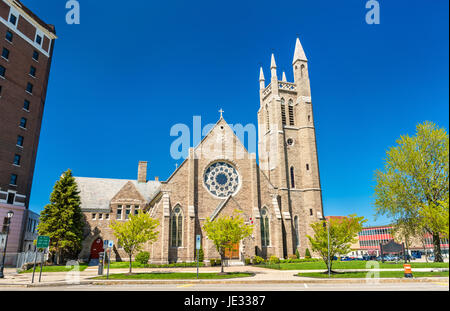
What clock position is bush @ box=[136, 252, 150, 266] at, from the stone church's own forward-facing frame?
The bush is roughly at 2 o'clock from the stone church.

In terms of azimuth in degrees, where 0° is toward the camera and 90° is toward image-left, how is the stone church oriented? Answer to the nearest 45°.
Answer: approximately 0°

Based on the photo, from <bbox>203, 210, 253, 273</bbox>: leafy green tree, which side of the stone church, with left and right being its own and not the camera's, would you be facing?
front

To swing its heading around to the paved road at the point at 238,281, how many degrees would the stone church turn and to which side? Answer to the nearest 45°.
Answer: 0° — it already faces it

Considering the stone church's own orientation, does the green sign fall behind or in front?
in front

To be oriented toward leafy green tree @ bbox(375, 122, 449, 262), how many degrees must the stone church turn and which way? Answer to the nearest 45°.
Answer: approximately 45° to its left

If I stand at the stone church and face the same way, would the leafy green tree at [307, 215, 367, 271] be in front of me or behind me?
in front

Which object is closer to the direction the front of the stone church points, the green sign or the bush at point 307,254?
the green sign
